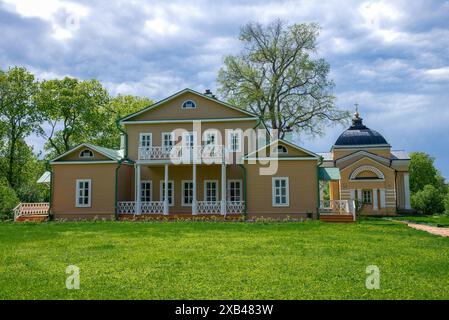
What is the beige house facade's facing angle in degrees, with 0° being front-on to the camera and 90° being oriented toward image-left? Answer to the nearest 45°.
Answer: approximately 0°

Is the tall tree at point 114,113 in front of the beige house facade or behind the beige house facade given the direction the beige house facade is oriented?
behind

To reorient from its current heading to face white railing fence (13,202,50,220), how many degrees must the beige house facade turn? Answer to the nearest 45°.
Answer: approximately 90° to its right

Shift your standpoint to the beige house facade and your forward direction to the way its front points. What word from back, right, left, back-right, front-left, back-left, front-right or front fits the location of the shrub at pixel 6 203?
right

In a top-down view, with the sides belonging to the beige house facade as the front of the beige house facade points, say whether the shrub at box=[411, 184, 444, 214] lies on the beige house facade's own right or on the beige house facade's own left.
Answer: on the beige house facade's own left

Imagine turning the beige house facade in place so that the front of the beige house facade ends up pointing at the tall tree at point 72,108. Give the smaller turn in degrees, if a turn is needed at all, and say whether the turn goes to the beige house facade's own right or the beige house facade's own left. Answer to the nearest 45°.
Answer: approximately 135° to the beige house facade's own right

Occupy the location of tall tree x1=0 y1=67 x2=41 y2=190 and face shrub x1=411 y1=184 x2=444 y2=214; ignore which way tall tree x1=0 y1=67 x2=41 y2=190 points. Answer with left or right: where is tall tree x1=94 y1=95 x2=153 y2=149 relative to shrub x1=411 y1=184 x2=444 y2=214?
left

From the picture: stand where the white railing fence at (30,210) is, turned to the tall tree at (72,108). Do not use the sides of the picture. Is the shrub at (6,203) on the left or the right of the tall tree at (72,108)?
left
